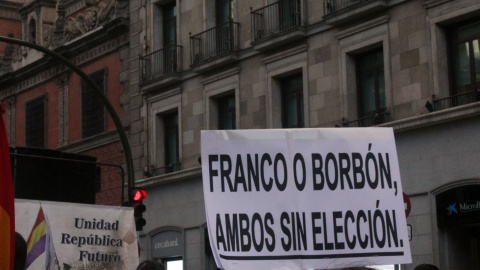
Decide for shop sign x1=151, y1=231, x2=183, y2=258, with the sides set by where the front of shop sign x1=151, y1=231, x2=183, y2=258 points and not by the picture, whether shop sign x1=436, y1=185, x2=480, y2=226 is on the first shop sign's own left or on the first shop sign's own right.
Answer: on the first shop sign's own left

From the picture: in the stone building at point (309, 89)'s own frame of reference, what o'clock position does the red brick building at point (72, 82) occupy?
the red brick building at point (72, 82) is roughly at 3 o'clock from the stone building at point (309, 89).

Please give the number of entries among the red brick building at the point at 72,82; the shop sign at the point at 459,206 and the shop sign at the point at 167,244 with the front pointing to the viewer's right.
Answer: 0

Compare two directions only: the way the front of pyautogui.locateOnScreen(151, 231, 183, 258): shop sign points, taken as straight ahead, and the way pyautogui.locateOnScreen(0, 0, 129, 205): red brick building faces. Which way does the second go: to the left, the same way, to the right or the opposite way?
the same way

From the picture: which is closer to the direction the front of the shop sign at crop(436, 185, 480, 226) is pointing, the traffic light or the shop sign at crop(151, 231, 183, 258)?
the traffic light

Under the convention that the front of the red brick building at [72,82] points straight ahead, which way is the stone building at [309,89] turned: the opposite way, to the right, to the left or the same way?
the same way

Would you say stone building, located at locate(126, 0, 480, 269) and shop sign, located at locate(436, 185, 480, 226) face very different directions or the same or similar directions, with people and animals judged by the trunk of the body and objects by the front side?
same or similar directions

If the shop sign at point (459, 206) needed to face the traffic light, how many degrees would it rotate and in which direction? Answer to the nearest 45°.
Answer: approximately 45° to its right

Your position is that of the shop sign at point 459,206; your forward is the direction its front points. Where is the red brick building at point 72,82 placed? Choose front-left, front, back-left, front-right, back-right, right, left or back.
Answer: right

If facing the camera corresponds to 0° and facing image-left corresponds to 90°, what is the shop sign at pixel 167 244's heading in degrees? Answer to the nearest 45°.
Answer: approximately 45°

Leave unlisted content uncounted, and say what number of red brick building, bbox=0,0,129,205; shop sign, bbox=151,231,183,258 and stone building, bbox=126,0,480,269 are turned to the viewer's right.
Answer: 0

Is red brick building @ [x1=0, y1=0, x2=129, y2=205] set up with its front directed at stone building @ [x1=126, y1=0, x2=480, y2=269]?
no

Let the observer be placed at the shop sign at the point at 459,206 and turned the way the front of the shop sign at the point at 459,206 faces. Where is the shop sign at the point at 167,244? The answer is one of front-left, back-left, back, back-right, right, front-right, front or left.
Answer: right

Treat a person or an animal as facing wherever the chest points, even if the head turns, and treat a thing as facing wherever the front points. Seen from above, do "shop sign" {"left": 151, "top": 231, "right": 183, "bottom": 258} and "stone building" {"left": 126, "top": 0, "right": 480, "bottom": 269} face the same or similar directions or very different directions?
same or similar directions

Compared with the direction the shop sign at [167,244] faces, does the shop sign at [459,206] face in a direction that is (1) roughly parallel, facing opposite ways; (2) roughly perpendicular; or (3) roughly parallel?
roughly parallel

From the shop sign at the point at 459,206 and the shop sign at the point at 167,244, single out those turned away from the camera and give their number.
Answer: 0

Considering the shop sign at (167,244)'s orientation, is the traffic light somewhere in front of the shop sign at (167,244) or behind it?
in front
